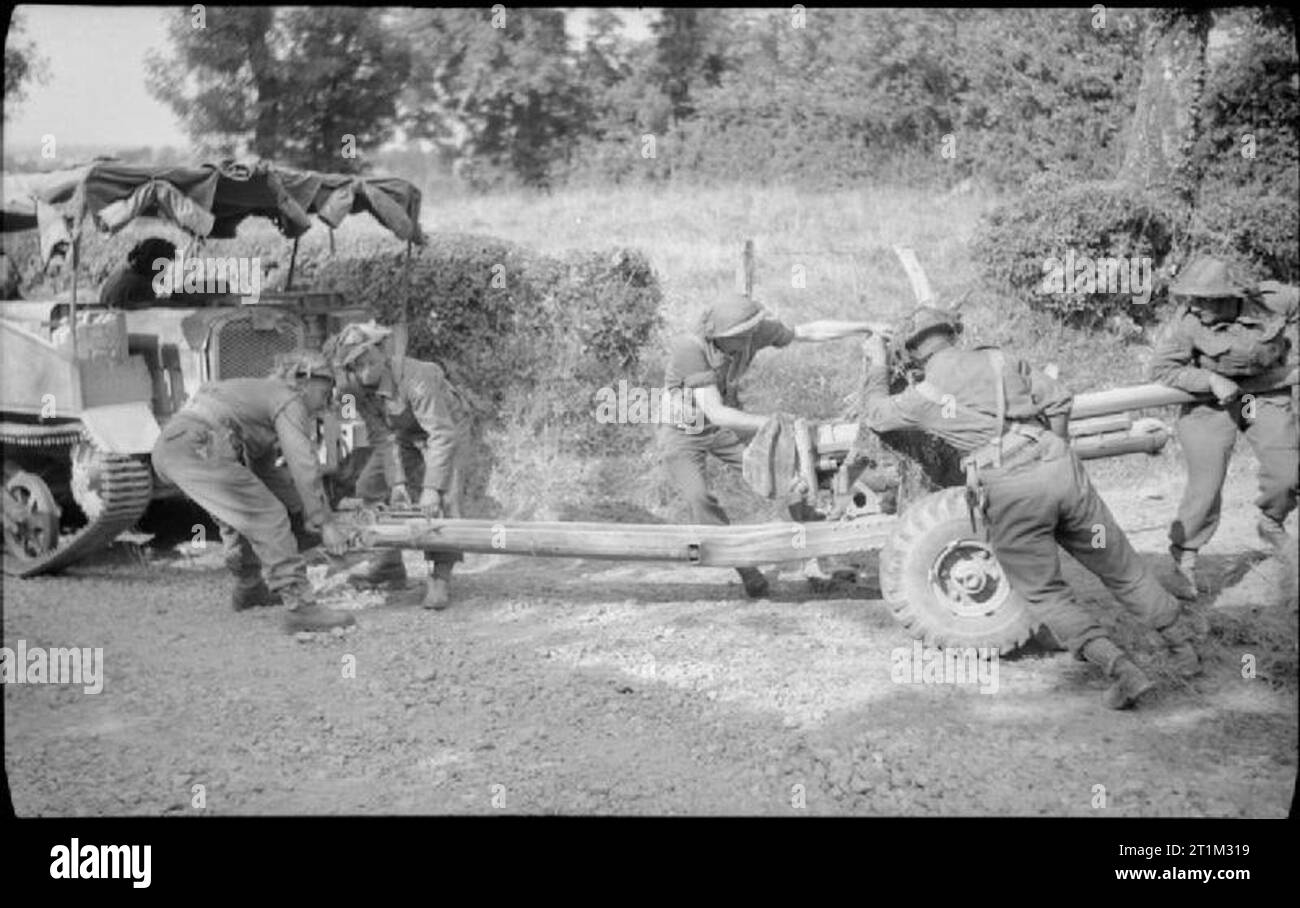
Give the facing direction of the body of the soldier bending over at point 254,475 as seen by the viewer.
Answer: to the viewer's right

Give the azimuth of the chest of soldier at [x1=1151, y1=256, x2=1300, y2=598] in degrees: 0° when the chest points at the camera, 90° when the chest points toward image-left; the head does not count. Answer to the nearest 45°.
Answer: approximately 0°

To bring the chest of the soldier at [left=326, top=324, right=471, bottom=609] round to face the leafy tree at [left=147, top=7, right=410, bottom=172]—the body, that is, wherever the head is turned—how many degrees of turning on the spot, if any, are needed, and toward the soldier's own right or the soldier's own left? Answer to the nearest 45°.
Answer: approximately 135° to the soldier's own right

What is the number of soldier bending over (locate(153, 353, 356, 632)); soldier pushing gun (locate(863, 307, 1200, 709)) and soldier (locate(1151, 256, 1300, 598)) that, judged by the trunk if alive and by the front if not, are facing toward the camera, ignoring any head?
1
